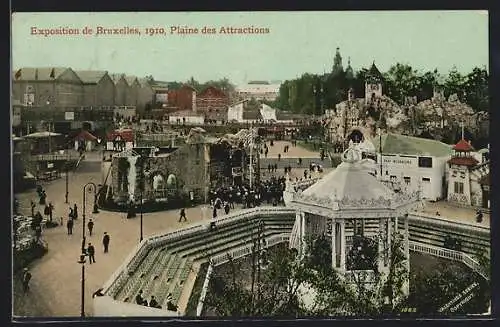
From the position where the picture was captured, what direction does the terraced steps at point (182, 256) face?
facing the viewer and to the right of the viewer

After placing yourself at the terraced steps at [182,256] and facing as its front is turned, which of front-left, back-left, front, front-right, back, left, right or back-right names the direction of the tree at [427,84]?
front-left
